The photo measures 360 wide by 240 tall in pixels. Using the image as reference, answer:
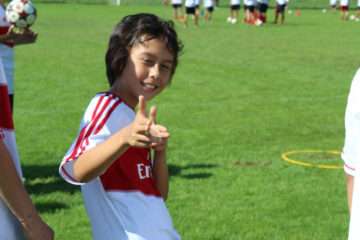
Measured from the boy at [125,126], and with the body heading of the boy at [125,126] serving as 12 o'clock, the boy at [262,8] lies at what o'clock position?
the boy at [262,8] is roughly at 8 o'clock from the boy at [125,126].

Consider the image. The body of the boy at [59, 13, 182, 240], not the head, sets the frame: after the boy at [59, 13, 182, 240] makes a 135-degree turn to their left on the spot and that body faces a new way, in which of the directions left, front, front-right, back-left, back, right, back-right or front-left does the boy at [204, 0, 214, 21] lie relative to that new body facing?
front

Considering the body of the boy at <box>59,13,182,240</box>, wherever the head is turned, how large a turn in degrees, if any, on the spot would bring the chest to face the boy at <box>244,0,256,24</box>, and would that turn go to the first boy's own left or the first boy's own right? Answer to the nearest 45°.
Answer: approximately 135° to the first boy's own left

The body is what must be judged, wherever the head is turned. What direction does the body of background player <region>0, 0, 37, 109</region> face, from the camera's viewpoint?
to the viewer's right

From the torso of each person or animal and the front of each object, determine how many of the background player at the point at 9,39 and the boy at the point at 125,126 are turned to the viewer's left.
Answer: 0
